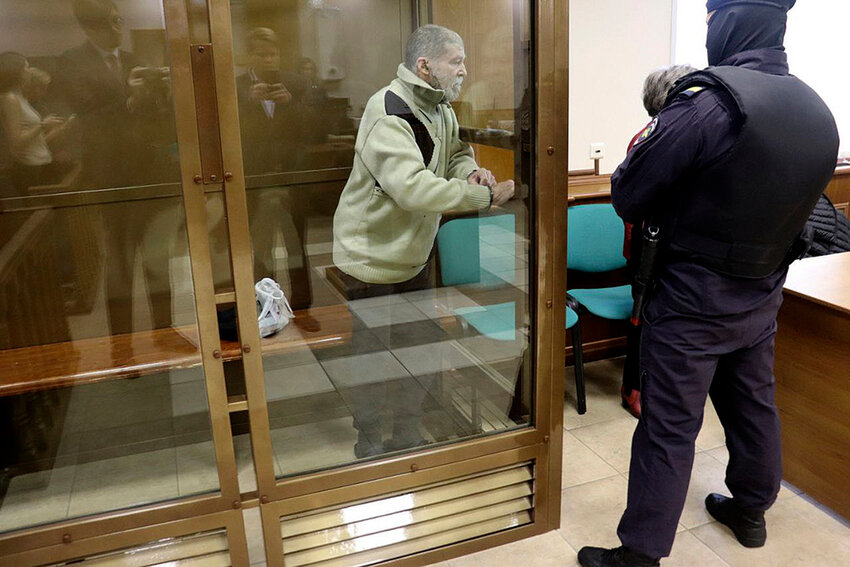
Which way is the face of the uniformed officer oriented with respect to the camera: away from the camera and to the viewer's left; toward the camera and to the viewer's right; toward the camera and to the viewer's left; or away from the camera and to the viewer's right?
away from the camera and to the viewer's left

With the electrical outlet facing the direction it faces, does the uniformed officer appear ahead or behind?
ahead

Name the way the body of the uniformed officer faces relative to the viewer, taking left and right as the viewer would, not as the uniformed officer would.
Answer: facing away from the viewer and to the left of the viewer

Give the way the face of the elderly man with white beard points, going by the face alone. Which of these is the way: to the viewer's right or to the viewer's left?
to the viewer's right

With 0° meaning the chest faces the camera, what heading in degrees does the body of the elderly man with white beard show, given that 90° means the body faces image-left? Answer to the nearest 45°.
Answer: approximately 270°

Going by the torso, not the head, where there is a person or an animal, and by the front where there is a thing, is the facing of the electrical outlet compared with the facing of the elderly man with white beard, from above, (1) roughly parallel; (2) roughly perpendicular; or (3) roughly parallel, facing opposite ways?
roughly perpendicular

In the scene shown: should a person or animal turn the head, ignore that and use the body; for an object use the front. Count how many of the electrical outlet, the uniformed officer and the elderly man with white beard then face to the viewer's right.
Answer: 1

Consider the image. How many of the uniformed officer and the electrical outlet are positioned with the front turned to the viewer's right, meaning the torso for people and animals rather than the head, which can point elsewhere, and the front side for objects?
0

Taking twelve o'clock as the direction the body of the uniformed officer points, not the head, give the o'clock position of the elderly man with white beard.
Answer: The elderly man with white beard is roughly at 10 o'clock from the uniformed officer.

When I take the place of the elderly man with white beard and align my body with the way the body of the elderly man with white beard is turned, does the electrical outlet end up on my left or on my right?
on my left

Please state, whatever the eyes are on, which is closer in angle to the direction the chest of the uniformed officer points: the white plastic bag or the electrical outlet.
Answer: the electrical outlet

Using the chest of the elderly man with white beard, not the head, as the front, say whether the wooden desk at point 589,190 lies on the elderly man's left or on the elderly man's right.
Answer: on the elderly man's left
